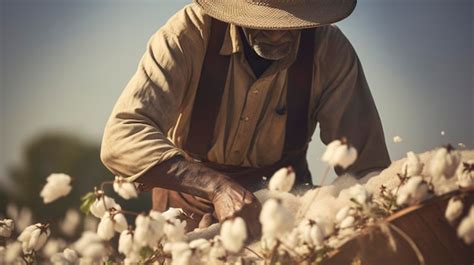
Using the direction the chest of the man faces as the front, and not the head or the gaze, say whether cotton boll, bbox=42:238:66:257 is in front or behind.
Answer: in front

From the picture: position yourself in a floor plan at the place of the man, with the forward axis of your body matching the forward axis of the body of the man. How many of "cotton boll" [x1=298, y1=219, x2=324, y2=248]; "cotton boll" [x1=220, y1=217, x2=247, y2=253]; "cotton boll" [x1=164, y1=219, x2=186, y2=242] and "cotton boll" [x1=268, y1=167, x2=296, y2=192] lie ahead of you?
4

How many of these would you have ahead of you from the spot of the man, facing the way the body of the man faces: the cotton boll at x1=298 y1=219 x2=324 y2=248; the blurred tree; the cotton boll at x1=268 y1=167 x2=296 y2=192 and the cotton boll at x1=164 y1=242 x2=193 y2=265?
3

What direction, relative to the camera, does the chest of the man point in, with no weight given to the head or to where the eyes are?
toward the camera

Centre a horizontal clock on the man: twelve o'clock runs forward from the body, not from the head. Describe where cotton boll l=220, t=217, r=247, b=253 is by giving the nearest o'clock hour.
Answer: The cotton boll is roughly at 12 o'clock from the man.

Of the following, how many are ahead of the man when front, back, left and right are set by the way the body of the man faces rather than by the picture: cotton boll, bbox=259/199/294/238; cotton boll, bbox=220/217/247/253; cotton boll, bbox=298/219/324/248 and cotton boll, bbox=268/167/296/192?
4

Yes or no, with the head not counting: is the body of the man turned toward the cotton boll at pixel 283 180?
yes

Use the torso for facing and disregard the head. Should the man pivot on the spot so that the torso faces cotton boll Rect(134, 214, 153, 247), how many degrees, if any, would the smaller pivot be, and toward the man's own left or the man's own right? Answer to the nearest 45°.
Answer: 0° — they already face it

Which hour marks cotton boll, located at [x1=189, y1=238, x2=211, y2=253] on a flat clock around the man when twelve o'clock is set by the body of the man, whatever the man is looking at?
The cotton boll is roughly at 12 o'clock from the man.

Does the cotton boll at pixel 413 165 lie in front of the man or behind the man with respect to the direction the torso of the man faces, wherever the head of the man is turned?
in front

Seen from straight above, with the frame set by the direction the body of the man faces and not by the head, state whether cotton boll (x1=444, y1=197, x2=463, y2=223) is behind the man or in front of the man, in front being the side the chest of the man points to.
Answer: in front
